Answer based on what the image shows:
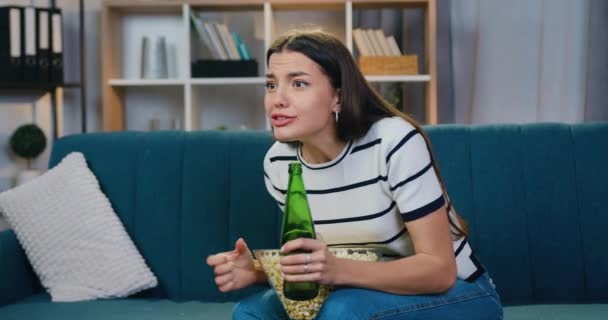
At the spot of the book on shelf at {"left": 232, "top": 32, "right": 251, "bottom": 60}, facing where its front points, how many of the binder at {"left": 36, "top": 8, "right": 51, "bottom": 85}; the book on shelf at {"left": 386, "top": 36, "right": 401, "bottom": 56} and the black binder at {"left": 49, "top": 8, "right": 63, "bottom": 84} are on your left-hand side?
1

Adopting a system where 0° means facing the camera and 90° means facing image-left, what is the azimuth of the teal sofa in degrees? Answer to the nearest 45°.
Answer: approximately 0°

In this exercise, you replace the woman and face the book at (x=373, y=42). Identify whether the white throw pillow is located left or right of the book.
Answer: left

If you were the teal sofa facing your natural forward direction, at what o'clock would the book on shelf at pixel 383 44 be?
The book on shelf is roughly at 6 o'clock from the teal sofa.

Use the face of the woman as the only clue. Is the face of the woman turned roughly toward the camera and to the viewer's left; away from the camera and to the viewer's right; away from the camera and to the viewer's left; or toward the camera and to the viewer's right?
toward the camera and to the viewer's left

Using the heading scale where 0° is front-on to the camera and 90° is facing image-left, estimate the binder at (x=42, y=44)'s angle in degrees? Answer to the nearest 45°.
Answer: approximately 0°

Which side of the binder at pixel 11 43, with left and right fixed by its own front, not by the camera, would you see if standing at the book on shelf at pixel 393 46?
left
